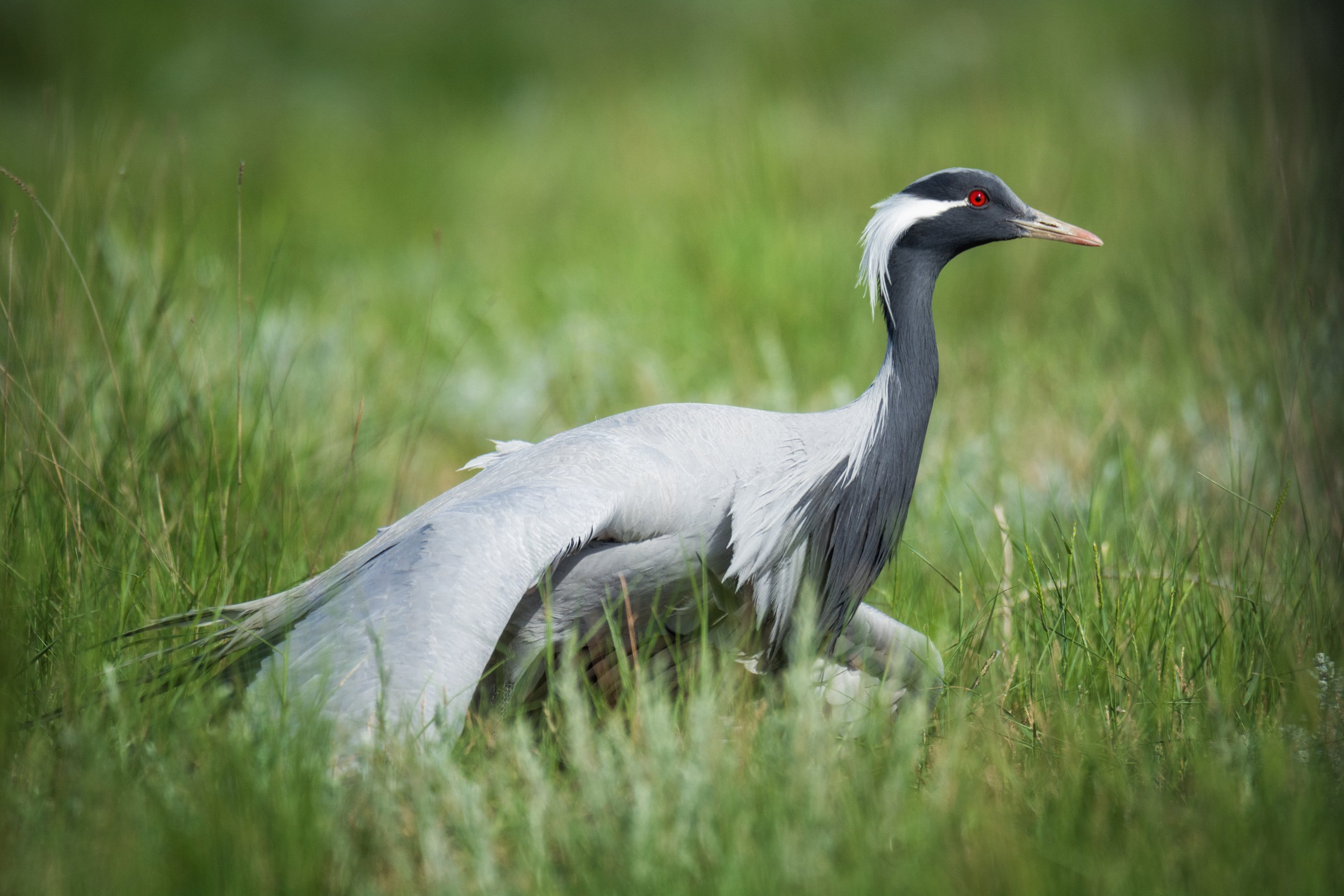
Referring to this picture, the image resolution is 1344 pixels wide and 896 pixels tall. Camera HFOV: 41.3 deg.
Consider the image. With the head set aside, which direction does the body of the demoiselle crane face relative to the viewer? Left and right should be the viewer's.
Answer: facing to the right of the viewer
